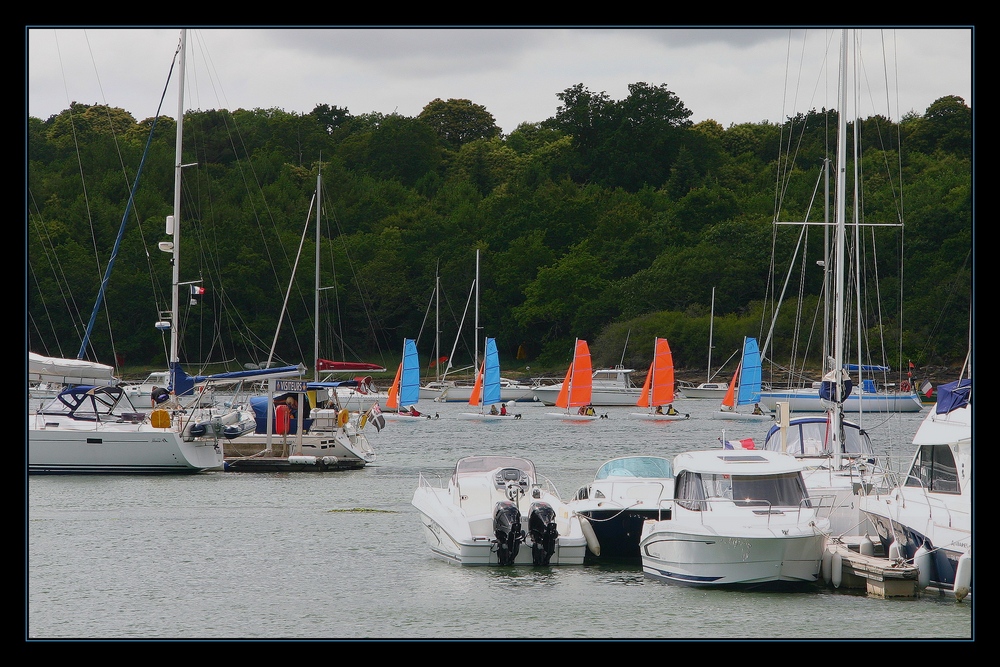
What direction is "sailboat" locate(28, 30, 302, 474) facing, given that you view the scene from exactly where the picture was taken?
facing to the left of the viewer

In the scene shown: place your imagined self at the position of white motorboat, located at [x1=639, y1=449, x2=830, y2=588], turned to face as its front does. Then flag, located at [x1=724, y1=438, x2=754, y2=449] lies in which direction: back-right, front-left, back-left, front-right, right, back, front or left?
back-left

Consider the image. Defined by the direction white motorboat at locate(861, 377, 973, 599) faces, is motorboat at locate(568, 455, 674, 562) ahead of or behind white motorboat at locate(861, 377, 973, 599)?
ahead

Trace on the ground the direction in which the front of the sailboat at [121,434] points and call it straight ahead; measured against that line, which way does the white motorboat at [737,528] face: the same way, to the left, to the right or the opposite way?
to the left

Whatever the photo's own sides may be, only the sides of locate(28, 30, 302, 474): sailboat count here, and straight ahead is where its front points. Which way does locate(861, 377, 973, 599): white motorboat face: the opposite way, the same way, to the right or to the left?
to the right

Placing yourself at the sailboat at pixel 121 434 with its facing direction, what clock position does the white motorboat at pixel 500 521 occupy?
The white motorboat is roughly at 8 o'clock from the sailboat.

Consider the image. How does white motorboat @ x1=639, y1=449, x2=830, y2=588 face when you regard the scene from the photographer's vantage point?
facing the viewer and to the right of the viewer

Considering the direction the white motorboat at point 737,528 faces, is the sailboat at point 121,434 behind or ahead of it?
behind

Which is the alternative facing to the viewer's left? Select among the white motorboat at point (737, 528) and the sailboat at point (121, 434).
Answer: the sailboat
